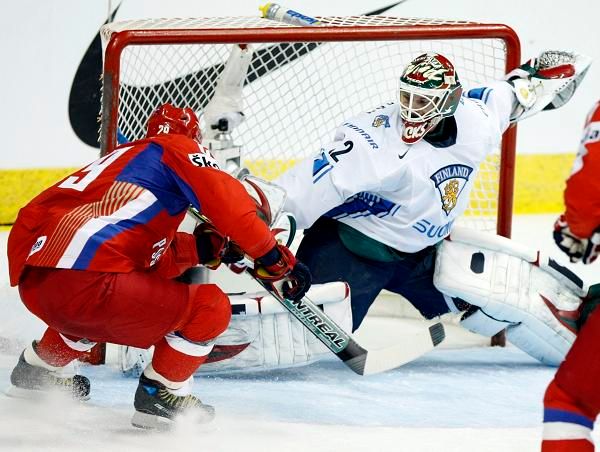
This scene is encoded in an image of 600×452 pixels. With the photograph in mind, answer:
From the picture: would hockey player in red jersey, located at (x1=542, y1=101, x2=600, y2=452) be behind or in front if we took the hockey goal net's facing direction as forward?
in front

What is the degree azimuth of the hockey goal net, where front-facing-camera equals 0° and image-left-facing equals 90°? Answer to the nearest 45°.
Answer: approximately 0°

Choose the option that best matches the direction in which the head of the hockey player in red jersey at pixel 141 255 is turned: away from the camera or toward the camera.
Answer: away from the camera

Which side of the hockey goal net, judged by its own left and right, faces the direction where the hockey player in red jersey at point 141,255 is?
front
